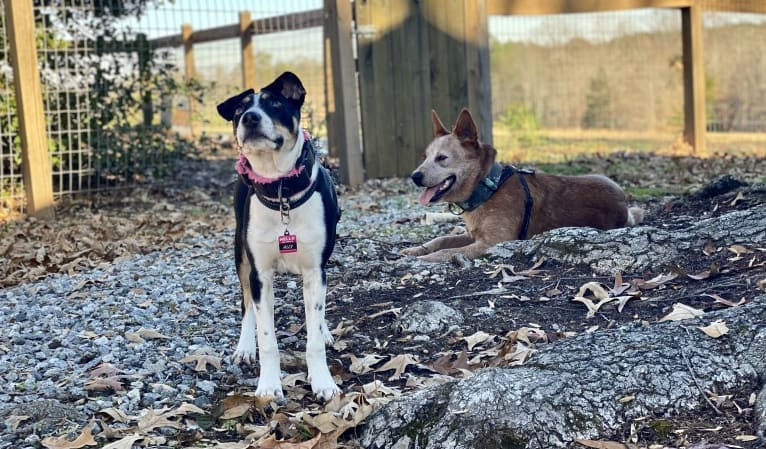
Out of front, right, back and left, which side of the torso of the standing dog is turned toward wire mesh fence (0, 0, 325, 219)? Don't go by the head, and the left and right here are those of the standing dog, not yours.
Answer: back

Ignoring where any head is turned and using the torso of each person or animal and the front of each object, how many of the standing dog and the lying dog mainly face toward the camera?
1

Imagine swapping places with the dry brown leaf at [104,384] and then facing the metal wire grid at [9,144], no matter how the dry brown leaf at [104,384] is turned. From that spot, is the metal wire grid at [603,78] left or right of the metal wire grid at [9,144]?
right

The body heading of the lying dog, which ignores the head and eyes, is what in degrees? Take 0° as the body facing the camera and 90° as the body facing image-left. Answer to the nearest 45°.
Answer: approximately 90°

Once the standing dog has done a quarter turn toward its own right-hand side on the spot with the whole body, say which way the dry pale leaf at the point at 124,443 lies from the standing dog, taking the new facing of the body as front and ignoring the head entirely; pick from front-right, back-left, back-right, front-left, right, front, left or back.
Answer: front-left

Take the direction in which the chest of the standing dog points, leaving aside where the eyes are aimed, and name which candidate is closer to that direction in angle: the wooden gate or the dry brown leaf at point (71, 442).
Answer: the dry brown leaf

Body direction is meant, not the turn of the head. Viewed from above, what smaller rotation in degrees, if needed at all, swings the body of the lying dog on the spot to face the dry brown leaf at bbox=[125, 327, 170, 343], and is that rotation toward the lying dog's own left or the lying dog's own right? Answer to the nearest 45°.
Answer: approximately 45° to the lying dog's own left

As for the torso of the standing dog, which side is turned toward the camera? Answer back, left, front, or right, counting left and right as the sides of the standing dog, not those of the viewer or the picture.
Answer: front

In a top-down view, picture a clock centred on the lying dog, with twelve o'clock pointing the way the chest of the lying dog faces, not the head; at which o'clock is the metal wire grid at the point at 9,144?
The metal wire grid is roughly at 1 o'clock from the lying dog.

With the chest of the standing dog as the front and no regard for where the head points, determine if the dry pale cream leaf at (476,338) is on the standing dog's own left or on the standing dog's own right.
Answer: on the standing dog's own left

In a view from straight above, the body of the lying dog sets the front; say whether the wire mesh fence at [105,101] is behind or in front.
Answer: in front

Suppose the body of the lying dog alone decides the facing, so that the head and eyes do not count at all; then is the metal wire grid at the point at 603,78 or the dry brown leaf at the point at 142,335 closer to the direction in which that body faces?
the dry brown leaf

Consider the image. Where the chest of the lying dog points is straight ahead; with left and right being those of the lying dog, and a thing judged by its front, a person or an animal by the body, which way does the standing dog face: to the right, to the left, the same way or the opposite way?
to the left
